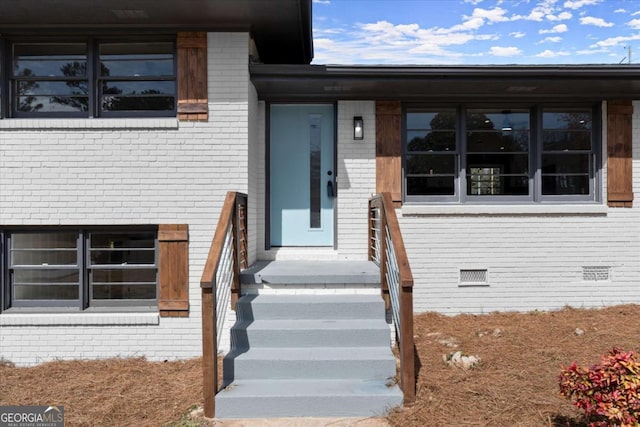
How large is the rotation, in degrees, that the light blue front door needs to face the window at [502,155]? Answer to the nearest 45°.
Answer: approximately 90° to its left

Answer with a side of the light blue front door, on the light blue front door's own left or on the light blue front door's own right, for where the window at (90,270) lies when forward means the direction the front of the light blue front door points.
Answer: on the light blue front door's own right

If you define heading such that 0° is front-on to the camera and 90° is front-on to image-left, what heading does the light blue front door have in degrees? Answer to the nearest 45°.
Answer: approximately 0°

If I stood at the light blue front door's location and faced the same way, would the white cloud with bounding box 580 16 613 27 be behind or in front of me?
behind

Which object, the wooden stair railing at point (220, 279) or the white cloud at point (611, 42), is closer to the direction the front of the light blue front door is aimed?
the wooden stair railing
